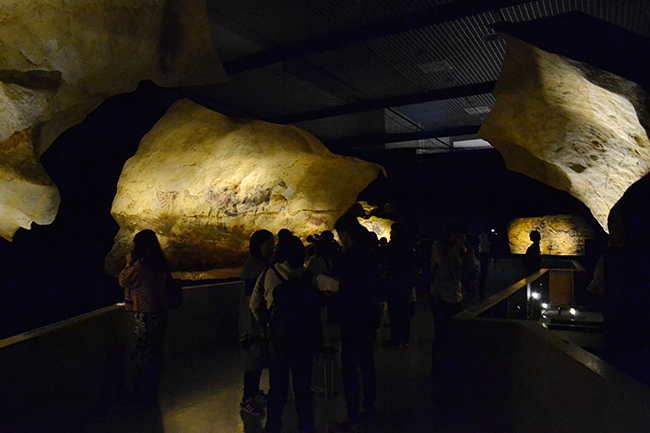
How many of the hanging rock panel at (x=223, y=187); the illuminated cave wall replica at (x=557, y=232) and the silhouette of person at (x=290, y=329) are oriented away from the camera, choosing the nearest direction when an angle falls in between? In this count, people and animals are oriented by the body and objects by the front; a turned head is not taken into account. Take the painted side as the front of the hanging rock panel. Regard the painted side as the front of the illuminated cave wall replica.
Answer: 1

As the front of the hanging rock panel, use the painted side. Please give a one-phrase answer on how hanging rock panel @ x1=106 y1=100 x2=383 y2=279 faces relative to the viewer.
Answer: facing the viewer

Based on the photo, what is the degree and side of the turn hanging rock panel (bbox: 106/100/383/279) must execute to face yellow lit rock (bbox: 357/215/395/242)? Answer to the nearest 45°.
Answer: approximately 135° to its left

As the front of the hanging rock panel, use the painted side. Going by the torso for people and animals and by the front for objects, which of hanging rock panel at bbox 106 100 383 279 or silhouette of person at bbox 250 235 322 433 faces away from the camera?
the silhouette of person

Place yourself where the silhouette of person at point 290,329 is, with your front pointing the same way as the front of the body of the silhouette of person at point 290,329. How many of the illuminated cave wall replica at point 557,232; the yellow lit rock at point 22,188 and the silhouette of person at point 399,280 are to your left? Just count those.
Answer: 1

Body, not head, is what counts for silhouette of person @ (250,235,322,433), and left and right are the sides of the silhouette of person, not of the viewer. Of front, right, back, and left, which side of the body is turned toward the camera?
back

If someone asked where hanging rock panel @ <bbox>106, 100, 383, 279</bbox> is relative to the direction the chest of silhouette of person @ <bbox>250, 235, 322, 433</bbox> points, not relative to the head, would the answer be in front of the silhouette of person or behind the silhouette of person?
in front

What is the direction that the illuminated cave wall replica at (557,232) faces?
toward the camera

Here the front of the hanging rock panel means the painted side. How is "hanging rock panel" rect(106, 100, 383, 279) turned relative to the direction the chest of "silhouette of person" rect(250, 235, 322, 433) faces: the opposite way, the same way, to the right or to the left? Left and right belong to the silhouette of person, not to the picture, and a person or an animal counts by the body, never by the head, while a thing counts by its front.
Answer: the opposite way

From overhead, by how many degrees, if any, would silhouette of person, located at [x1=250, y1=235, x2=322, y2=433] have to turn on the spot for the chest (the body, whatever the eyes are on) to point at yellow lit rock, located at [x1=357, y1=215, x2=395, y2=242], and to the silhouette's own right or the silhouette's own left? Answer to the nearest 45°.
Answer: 0° — they already face it

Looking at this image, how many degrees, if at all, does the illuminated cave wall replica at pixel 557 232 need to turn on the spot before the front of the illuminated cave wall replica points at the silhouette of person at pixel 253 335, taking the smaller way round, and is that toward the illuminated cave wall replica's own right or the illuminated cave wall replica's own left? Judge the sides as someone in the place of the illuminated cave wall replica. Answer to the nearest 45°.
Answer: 0° — it already faces them

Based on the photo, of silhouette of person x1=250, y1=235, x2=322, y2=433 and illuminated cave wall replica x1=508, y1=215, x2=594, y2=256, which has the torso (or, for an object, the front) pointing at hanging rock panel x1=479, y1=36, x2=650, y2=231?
the illuminated cave wall replica
